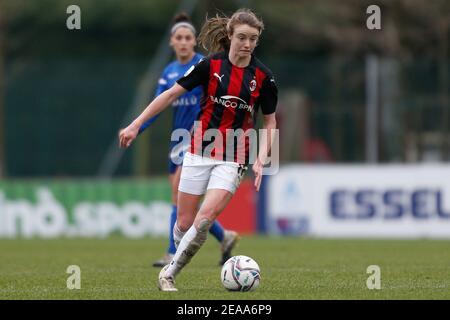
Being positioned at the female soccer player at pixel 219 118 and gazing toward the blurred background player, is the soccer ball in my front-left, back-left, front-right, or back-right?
back-right

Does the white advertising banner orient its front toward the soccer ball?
yes

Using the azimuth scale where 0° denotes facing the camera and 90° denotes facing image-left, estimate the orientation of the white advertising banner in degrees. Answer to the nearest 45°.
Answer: approximately 0°
